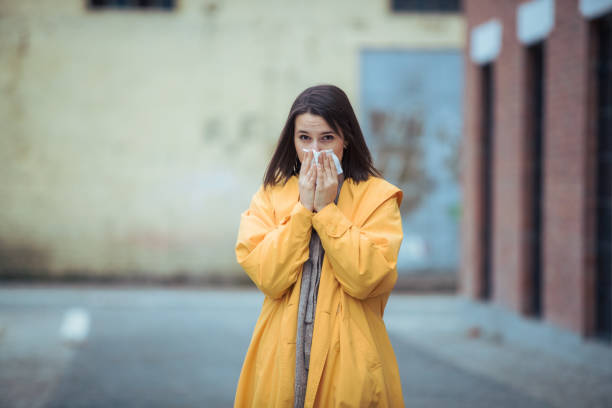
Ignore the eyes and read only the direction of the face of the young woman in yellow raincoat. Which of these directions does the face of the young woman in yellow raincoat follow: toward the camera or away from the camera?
toward the camera

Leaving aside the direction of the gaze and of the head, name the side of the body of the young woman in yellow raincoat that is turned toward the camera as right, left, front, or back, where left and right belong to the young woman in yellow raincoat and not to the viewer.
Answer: front

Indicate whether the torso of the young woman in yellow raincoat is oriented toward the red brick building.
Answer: no
